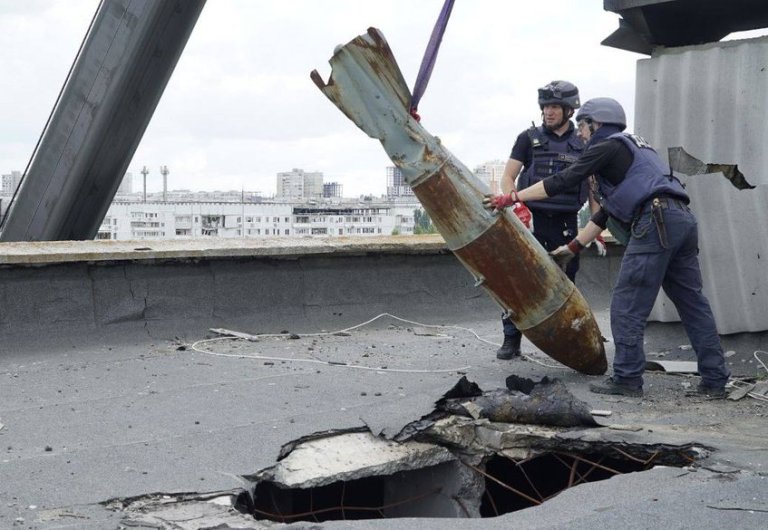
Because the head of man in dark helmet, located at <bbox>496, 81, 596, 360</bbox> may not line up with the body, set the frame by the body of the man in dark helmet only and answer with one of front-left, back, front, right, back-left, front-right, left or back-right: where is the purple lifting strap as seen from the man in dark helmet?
front-right

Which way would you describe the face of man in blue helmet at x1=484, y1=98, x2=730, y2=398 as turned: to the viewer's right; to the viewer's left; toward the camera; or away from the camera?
to the viewer's left

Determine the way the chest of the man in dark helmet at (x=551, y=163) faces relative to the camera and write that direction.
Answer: toward the camera

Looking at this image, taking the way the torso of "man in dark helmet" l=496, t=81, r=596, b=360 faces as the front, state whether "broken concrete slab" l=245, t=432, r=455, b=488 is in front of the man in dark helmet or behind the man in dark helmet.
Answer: in front

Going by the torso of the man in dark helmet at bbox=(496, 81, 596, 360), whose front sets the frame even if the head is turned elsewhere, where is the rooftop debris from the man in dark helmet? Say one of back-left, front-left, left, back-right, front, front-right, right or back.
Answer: front

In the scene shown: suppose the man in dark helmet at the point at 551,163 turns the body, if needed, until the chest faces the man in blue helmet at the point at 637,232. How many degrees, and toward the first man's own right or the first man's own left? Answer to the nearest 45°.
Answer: approximately 45° to the first man's own left

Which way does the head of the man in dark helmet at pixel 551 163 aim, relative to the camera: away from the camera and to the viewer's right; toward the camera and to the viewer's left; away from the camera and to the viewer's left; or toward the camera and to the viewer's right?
toward the camera and to the viewer's left

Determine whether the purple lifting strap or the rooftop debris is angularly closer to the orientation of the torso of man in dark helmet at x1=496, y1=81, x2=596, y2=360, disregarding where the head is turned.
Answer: the rooftop debris
